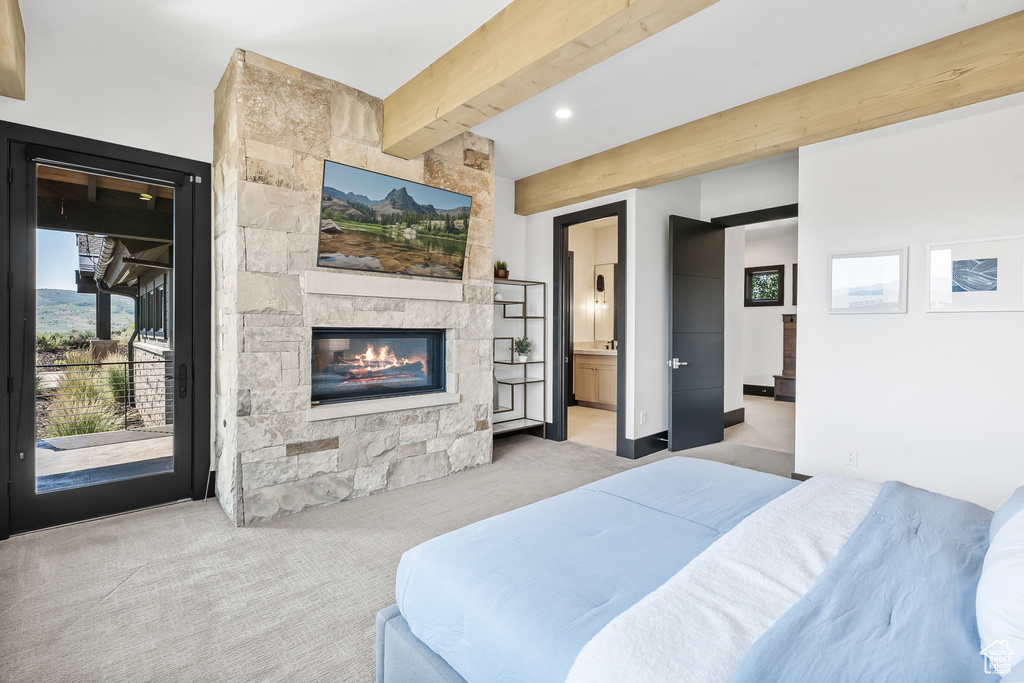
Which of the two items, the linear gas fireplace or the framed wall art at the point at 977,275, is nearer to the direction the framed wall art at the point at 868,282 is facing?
the linear gas fireplace

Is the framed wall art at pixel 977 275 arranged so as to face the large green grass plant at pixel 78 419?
yes

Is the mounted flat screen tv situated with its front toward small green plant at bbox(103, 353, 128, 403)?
no

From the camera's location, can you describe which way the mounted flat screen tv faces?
facing the viewer and to the right of the viewer

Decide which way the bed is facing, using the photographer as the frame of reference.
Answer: facing away from the viewer and to the left of the viewer

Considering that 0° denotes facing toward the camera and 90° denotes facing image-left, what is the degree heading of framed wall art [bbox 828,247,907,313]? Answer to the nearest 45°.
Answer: approximately 45°

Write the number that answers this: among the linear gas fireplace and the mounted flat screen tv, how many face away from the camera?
0

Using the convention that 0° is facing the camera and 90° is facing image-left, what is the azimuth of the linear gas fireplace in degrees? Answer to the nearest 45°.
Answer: approximately 315°

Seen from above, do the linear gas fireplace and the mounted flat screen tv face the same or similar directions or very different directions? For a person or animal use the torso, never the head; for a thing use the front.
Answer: same or similar directions

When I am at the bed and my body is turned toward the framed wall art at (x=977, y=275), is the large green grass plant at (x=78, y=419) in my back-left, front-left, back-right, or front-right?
back-left

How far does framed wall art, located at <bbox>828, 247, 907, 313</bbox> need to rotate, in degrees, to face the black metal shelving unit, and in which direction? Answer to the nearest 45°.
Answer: approximately 45° to its right

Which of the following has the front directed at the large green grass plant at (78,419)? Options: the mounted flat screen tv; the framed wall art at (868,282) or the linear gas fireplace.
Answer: the framed wall art

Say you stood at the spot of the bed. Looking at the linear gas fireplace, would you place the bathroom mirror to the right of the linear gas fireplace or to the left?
right

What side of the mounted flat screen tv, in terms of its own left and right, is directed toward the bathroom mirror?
left

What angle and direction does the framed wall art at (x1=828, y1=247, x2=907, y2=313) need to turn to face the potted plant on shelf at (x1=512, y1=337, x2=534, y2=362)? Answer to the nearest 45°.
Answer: approximately 45° to its right

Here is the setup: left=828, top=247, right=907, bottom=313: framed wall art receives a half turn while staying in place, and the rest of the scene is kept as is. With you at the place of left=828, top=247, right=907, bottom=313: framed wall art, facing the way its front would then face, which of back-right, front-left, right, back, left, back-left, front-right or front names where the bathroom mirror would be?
left

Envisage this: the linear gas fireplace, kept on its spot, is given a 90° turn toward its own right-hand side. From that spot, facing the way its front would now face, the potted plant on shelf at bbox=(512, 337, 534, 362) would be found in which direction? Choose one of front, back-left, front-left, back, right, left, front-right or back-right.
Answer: back

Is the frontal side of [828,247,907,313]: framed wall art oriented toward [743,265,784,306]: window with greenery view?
no
